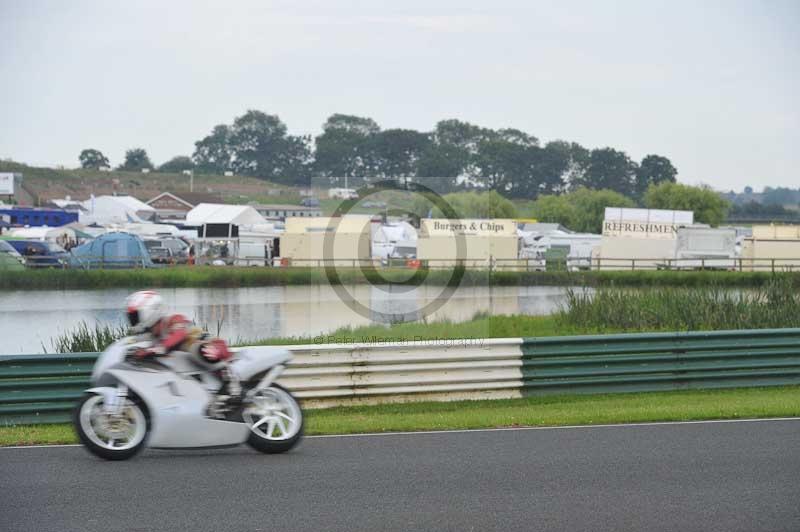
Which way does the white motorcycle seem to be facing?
to the viewer's left

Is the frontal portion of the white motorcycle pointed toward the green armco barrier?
no

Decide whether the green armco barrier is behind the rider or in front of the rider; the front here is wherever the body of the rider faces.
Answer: behind

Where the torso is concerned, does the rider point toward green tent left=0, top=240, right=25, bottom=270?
no

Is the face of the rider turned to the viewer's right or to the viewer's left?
to the viewer's left

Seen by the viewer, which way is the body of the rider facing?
to the viewer's left

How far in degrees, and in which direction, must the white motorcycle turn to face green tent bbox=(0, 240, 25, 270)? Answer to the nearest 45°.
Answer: approximately 90° to its right

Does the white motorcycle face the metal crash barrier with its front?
no
